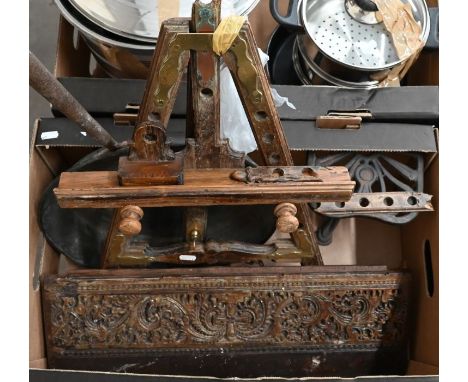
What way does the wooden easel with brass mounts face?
toward the camera

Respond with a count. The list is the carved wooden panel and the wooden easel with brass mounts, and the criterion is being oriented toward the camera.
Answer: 2

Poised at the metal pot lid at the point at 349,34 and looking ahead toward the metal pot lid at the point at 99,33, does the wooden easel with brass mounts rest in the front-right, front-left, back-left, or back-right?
front-left

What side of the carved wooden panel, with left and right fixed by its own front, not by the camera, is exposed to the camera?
front

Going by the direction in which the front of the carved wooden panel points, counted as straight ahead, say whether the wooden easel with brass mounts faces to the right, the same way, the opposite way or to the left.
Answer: the same way
